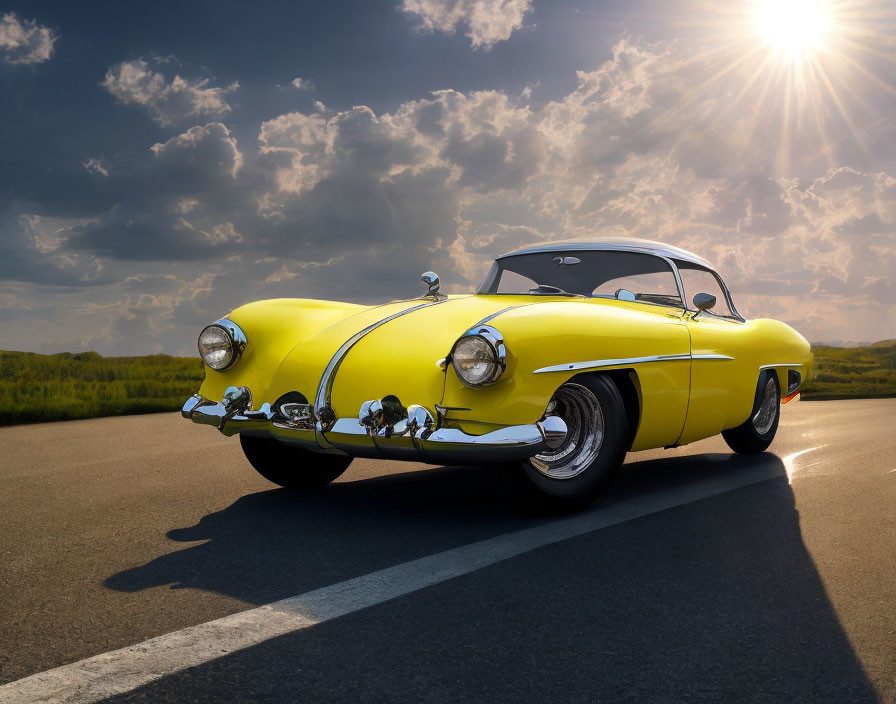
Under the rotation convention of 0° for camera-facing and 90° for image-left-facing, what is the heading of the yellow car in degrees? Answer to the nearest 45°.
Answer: approximately 45°
